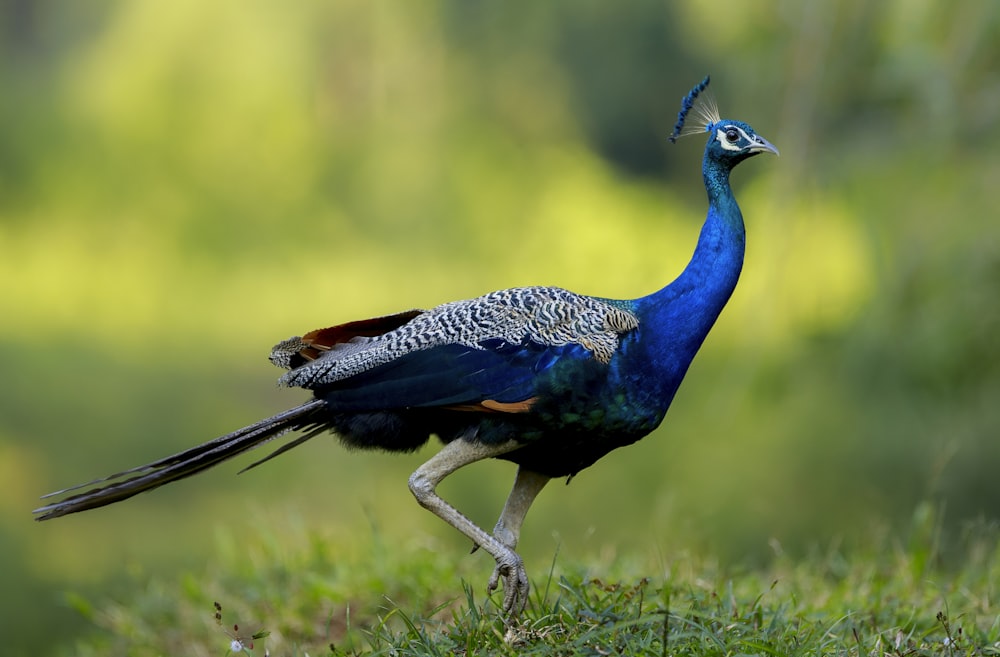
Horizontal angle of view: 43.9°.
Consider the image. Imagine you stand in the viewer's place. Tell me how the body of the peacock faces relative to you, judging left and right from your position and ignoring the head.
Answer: facing to the right of the viewer
